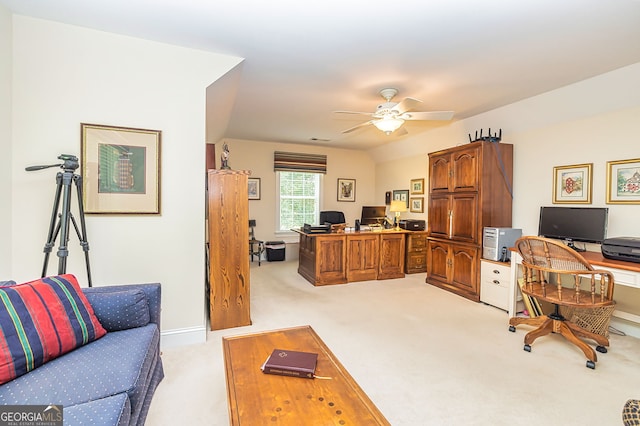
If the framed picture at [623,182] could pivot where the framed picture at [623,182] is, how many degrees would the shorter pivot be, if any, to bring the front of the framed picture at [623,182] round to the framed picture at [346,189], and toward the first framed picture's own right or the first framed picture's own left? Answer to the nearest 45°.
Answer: approximately 45° to the first framed picture's own right

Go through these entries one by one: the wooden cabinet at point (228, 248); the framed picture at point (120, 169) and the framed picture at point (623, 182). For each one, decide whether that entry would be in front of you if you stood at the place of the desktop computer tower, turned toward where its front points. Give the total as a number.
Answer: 2

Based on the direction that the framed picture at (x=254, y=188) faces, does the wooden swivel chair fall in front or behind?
in front

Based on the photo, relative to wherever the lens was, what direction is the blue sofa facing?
facing to the right of the viewer

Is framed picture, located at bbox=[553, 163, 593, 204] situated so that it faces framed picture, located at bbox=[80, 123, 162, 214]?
yes

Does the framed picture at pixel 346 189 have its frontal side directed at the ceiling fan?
yes

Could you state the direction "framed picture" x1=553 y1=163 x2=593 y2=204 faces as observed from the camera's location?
facing the viewer and to the left of the viewer

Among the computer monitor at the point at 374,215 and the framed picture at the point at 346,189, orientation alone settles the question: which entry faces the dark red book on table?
the framed picture

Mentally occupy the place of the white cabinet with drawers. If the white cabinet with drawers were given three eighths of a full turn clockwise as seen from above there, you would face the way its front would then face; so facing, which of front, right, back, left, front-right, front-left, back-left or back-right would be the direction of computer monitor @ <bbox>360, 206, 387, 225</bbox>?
front-left

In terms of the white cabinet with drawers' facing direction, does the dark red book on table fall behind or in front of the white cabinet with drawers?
in front

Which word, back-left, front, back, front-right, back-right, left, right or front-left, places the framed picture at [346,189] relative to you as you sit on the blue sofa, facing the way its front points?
front-left

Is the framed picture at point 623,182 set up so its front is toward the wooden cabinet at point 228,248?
yes

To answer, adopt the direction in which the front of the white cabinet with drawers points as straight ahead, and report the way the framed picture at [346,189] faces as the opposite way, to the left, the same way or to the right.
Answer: to the left

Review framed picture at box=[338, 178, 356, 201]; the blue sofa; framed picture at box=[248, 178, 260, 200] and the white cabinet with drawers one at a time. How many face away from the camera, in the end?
0

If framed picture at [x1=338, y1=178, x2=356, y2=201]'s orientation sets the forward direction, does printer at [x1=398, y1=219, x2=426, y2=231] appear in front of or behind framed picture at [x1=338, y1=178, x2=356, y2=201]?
in front

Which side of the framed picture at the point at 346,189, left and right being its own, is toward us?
front

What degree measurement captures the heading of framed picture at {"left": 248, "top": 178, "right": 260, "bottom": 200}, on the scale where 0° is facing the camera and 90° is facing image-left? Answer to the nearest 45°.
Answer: approximately 0°
